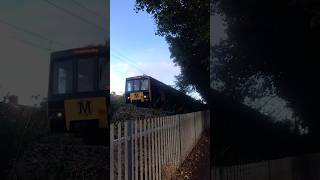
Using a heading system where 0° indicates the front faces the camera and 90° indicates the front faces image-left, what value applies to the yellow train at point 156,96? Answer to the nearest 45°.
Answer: approximately 45°
